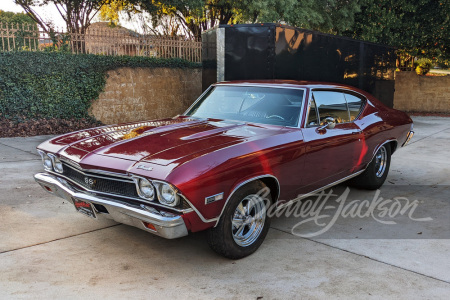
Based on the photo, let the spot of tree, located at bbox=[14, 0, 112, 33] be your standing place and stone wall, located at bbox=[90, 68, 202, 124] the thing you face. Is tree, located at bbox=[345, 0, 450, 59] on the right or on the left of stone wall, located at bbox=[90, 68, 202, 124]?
left

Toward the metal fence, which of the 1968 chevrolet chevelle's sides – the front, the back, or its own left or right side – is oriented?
right

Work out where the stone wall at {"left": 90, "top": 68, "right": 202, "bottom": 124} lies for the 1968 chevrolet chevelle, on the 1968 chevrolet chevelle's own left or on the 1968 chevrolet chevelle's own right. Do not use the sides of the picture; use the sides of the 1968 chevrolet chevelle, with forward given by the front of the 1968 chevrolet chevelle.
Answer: on the 1968 chevrolet chevelle's own right

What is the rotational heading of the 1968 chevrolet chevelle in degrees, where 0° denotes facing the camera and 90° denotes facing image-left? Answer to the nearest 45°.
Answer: approximately 45°

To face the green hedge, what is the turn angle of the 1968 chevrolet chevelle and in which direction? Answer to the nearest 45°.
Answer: approximately 90° to its right

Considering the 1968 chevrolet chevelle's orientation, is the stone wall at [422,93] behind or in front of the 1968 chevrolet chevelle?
behind

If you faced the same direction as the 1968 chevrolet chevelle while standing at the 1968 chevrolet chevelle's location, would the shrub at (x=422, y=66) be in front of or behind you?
behind

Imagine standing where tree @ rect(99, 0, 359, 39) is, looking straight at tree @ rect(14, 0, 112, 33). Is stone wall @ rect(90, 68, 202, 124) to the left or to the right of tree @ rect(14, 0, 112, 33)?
left

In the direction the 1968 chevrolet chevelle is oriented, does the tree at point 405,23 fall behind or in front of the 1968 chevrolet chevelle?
behind
